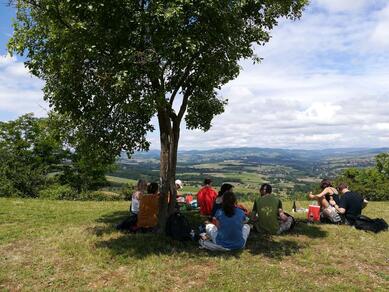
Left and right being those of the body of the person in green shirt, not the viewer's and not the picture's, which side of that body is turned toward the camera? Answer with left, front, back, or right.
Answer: back

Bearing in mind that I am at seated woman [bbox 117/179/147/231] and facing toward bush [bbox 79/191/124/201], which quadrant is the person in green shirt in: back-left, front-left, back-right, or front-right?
back-right

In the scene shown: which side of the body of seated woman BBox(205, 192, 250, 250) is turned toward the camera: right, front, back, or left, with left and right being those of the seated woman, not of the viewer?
back

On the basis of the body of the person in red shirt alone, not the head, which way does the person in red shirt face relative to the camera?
away from the camera

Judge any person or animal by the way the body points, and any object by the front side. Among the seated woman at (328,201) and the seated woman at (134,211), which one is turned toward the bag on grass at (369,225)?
the seated woman at (134,211)

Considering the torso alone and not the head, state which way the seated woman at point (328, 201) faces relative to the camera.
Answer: to the viewer's left

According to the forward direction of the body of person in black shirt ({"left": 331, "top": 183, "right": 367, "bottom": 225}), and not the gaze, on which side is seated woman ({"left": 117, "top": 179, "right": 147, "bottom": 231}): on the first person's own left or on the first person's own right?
on the first person's own left

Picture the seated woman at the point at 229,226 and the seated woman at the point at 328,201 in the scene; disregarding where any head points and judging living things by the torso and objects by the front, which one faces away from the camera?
the seated woman at the point at 229,226
